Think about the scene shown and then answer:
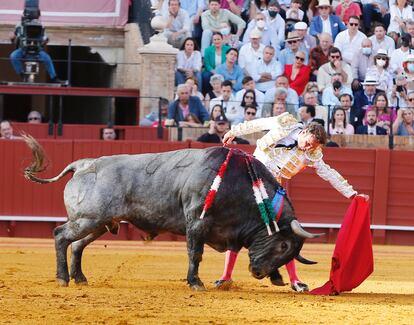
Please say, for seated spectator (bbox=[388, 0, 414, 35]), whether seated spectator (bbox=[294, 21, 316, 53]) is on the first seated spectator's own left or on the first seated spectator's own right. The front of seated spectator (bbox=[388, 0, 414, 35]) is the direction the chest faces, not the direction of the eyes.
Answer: on the first seated spectator's own right

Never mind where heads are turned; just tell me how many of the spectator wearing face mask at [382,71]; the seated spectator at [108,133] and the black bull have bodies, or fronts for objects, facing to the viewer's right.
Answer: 1

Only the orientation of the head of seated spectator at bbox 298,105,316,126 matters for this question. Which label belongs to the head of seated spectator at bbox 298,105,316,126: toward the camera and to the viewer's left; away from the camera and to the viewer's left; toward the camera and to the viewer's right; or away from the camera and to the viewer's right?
toward the camera and to the viewer's left

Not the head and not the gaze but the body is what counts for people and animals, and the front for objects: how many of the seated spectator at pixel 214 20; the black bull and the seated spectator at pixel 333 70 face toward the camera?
2

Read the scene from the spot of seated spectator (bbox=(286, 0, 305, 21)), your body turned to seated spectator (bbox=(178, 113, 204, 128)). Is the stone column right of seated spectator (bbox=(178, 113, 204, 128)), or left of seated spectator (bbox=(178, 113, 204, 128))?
right

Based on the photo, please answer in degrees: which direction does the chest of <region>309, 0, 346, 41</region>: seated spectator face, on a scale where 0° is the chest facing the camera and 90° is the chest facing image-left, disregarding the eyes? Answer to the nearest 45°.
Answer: approximately 0°

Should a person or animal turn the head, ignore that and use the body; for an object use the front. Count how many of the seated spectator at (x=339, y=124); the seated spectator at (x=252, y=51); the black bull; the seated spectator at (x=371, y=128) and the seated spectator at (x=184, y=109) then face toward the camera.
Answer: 4

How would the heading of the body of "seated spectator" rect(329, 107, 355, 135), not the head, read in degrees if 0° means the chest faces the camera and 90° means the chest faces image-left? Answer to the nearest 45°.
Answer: approximately 0°
